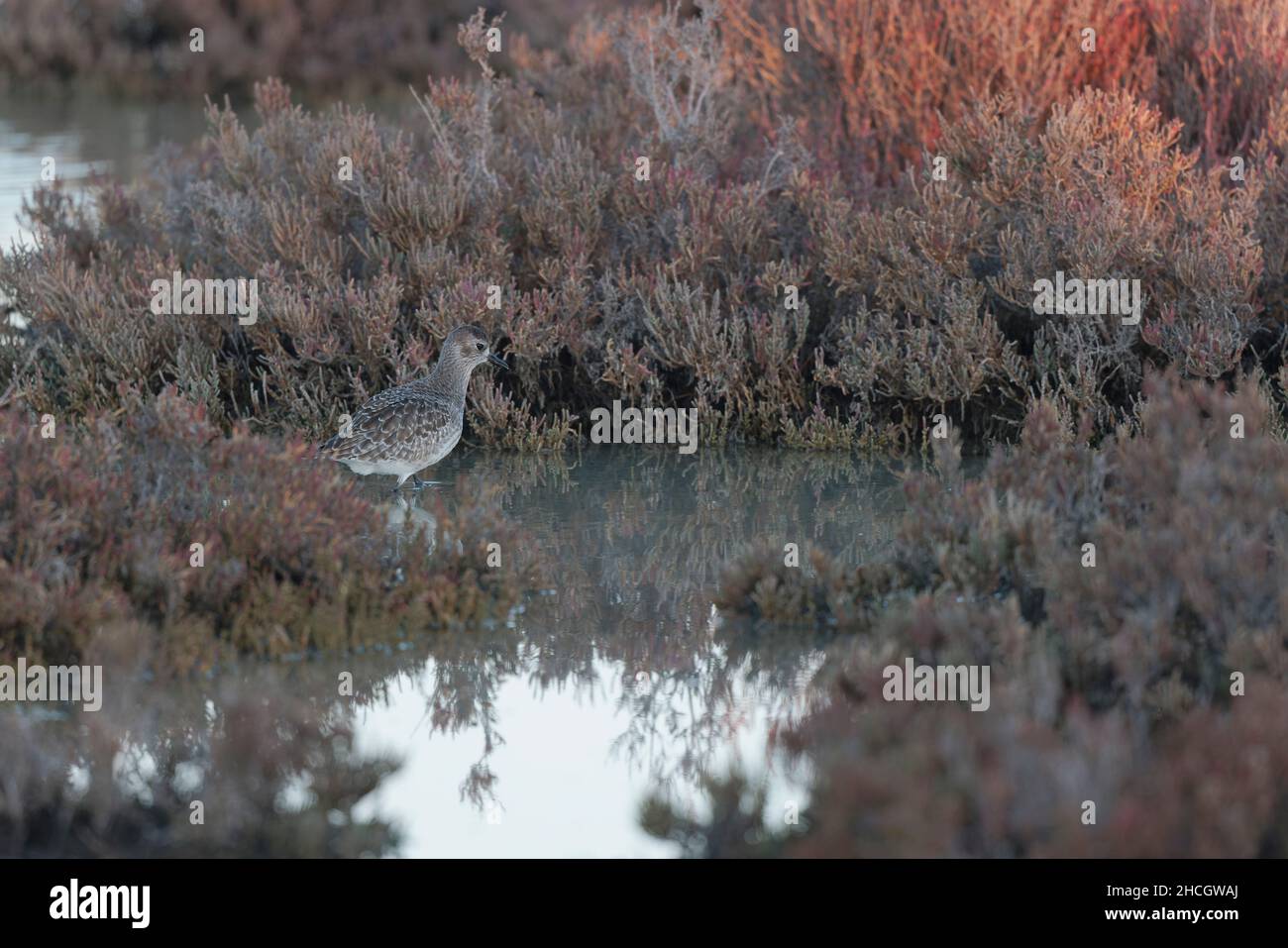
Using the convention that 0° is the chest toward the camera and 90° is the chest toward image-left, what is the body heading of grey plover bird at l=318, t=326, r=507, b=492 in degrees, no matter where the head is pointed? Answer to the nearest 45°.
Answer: approximately 270°
